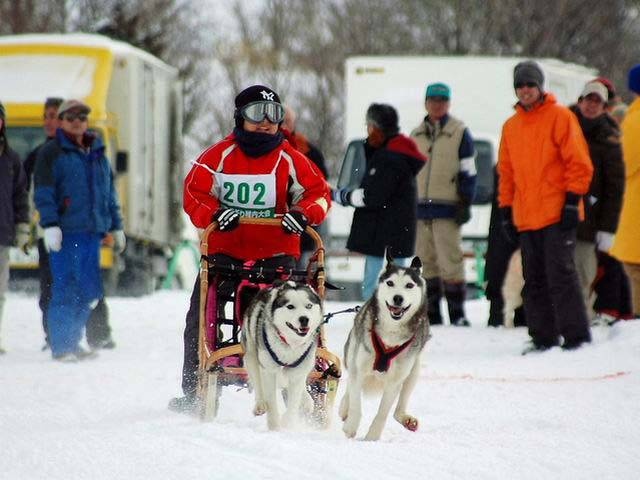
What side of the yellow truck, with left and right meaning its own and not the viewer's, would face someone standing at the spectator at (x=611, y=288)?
left

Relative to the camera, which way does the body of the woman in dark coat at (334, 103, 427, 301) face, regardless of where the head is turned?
to the viewer's left

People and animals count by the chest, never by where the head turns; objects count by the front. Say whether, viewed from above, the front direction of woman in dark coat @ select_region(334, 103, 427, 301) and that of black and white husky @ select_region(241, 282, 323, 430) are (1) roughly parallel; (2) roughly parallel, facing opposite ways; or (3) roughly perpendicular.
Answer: roughly perpendicular

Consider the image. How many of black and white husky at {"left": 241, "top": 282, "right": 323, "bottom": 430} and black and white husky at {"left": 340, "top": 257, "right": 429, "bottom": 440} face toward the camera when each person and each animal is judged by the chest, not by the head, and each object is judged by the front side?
2

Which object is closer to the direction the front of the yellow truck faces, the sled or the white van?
the sled

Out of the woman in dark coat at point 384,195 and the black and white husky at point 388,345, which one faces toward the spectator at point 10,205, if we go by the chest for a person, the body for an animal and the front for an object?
the woman in dark coat

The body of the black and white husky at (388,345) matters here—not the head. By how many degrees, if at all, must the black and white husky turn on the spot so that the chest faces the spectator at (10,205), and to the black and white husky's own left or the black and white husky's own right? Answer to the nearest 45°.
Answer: approximately 135° to the black and white husky's own right

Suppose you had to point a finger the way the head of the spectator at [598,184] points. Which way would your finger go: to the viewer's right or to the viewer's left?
to the viewer's left

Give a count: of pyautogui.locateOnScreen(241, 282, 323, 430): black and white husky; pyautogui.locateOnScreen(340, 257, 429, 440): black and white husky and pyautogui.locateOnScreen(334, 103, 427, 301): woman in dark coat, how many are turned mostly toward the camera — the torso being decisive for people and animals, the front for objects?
2
